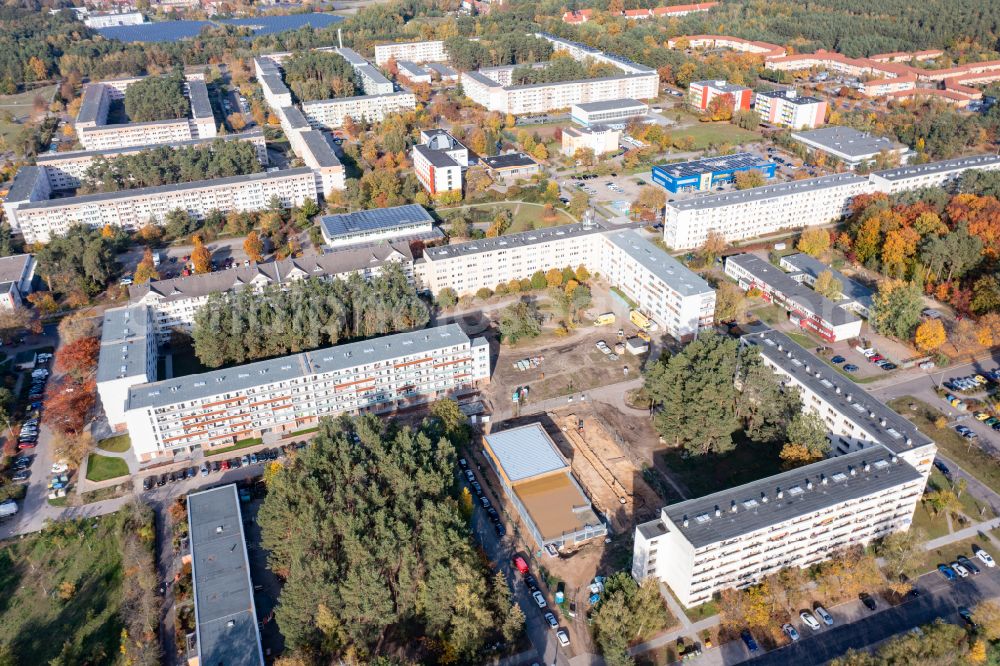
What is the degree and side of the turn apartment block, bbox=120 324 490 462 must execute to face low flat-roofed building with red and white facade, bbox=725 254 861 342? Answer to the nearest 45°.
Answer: approximately 45° to its left

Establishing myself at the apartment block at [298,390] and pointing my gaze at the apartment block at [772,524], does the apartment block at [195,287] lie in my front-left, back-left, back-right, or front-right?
back-left

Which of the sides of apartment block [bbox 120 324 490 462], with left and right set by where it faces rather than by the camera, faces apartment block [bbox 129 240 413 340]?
back

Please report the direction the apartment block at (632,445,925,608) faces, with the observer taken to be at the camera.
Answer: facing the viewer and to the right of the viewer

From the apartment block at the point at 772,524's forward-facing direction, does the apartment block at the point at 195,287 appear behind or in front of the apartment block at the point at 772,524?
behind

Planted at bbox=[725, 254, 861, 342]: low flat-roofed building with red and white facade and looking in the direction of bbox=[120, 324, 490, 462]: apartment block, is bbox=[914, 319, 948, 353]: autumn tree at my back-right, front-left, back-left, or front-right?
back-left

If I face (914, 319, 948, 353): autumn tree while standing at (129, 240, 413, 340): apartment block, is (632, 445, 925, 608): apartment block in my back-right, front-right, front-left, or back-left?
front-right

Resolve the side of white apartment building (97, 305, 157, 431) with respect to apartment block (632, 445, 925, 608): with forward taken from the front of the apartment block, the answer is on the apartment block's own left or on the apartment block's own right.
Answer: on the apartment block's own right

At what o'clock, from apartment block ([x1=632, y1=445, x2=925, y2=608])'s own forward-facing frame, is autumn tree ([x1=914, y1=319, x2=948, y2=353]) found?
The autumn tree is roughly at 8 o'clock from the apartment block.

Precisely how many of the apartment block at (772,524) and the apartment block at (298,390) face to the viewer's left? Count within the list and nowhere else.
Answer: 0
